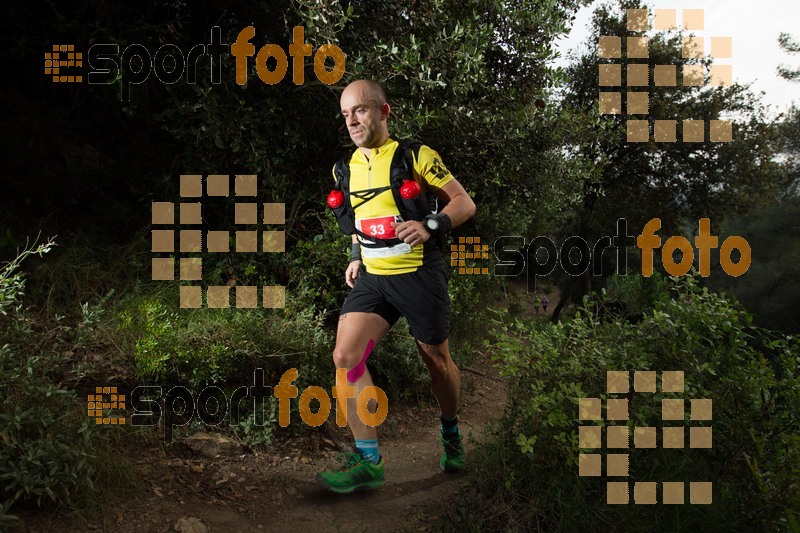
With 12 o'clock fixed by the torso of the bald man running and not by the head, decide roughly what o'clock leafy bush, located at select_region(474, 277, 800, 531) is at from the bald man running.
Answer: The leafy bush is roughly at 8 o'clock from the bald man running.

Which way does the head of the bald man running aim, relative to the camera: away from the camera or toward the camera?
toward the camera

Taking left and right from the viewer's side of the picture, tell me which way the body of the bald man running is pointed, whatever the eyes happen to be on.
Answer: facing the viewer and to the left of the viewer
